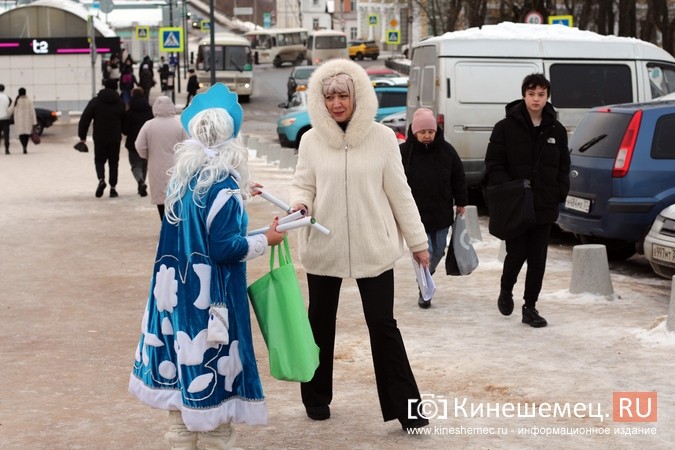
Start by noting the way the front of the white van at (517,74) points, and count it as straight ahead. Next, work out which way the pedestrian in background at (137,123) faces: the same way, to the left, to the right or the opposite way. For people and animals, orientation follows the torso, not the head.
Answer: to the left

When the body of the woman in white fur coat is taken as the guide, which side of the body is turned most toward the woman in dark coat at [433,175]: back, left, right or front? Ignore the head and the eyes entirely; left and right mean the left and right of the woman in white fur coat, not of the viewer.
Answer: back

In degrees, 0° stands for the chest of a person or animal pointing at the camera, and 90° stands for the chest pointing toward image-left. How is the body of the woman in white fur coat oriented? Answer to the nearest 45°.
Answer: approximately 0°

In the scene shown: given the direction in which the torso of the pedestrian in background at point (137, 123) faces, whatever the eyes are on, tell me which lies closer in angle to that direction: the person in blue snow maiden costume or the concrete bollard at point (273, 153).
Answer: the concrete bollard

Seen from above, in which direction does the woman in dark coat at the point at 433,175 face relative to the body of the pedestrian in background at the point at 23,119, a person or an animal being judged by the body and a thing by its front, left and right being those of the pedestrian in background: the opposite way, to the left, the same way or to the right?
the opposite way

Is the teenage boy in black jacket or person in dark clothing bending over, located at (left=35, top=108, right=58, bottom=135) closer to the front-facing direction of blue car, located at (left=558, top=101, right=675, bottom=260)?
the person in dark clothing bending over

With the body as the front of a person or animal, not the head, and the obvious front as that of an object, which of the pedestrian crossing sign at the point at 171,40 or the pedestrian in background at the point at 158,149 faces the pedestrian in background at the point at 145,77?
the pedestrian in background at the point at 158,149

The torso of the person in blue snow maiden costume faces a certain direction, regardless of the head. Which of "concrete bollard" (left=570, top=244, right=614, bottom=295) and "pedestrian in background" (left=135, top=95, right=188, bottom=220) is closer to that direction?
the concrete bollard

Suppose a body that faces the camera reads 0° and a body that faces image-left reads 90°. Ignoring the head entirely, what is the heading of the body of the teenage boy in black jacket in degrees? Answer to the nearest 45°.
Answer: approximately 0°

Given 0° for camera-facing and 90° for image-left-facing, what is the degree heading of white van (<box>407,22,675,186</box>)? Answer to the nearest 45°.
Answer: approximately 270°

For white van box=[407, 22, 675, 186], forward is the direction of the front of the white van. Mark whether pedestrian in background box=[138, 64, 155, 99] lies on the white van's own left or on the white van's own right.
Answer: on the white van's own left
